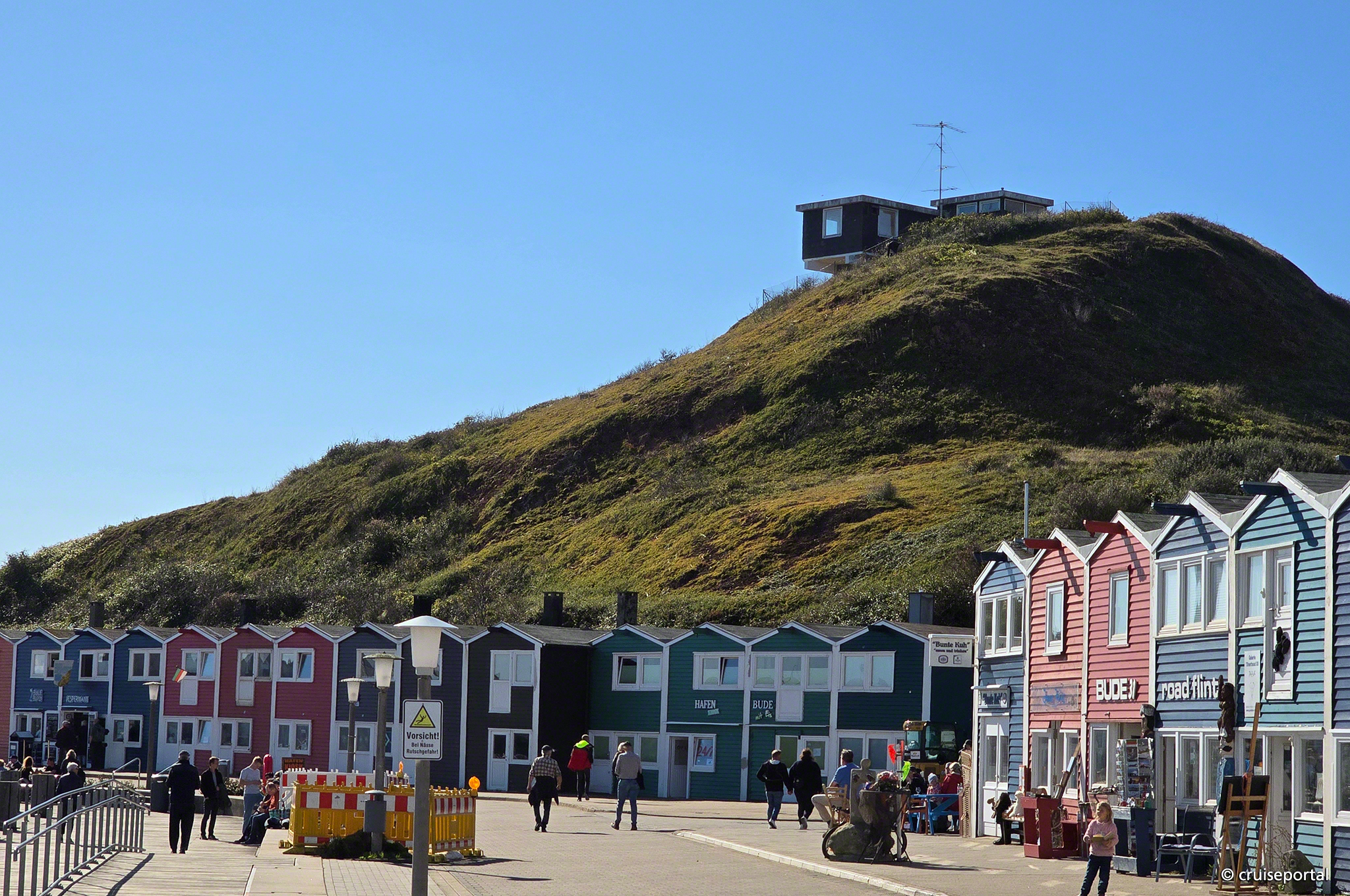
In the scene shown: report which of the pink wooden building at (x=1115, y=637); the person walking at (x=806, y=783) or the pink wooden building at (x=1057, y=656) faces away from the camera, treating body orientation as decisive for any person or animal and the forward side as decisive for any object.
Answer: the person walking

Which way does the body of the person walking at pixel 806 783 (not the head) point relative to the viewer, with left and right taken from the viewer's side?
facing away from the viewer

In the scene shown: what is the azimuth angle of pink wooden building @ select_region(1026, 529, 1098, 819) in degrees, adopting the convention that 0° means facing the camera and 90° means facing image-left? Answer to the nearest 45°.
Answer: approximately 45°

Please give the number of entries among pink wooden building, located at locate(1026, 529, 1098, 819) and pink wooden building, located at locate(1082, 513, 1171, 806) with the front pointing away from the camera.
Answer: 0

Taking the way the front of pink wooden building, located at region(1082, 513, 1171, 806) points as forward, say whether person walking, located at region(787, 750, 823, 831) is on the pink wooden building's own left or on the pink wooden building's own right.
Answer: on the pink wooden building's own right

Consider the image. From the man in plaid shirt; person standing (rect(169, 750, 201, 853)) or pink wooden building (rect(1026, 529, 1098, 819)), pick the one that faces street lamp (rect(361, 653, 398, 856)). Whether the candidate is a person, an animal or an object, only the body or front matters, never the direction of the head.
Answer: the pink wooden building

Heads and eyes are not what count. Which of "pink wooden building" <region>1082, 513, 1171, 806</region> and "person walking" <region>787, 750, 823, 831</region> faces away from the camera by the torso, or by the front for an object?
the person walking
